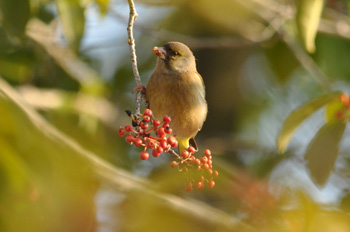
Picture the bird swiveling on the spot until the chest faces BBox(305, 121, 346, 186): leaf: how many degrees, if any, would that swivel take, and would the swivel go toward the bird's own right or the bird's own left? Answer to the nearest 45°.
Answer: approximately 135° to the bird's own left

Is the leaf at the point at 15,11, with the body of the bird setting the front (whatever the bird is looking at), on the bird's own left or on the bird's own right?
on the bird's own right

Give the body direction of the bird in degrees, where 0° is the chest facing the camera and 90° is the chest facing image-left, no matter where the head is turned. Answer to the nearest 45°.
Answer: approximately 45°

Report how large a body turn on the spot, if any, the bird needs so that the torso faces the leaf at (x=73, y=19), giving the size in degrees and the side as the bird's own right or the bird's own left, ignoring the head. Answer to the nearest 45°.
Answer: approximately 90° to the bird's own right

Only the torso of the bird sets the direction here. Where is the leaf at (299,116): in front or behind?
behind

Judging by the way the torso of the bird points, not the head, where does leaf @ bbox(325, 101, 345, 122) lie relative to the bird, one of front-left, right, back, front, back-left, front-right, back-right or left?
back-left
